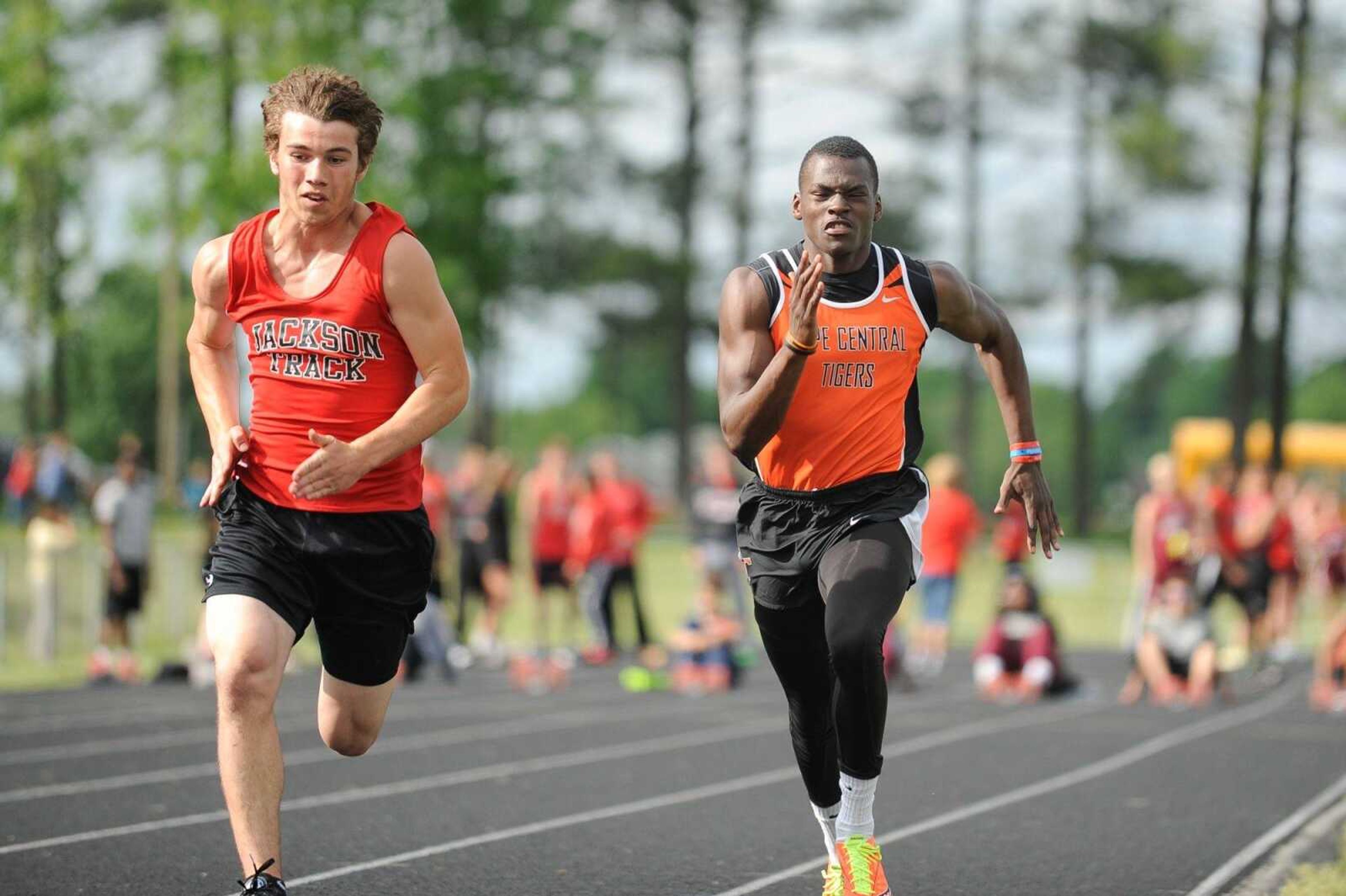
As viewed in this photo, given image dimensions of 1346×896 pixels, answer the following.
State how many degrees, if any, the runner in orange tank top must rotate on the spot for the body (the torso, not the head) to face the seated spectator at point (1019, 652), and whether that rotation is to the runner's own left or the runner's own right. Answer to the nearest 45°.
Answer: approximately 180°

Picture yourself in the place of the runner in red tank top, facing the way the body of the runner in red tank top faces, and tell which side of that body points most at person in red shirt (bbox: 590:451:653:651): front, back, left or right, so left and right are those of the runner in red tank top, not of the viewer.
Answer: back

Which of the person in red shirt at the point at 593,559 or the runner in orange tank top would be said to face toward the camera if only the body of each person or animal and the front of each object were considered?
the runner in orange tank top

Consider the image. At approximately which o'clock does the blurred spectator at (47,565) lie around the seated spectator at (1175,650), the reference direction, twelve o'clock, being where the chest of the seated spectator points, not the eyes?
The blurred spectator is roughly at 3 o'clock from the seated spectator.

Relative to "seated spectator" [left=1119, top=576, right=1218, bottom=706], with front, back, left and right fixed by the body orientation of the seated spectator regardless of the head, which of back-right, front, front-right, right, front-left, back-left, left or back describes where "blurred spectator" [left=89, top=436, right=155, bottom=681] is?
right

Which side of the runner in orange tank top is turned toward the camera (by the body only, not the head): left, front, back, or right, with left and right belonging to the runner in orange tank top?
front

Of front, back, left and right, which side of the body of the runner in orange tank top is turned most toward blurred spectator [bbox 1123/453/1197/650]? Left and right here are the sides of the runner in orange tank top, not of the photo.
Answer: back

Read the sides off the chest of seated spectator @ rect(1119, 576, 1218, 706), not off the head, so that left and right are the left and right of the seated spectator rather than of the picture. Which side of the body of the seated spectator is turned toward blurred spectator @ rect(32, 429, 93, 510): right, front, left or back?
right

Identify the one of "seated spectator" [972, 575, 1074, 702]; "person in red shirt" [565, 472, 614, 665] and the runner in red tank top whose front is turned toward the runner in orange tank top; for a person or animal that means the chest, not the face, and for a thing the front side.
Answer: the seated spectator

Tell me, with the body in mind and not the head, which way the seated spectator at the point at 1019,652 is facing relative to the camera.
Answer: toward the camera

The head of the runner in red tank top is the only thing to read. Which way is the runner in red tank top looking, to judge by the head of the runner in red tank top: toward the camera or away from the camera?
toward the camera

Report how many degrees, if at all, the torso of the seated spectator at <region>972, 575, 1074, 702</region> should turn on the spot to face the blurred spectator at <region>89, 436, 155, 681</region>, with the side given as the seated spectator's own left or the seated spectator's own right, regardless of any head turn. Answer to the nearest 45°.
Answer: approximately 90° to the seated spectator's own right
